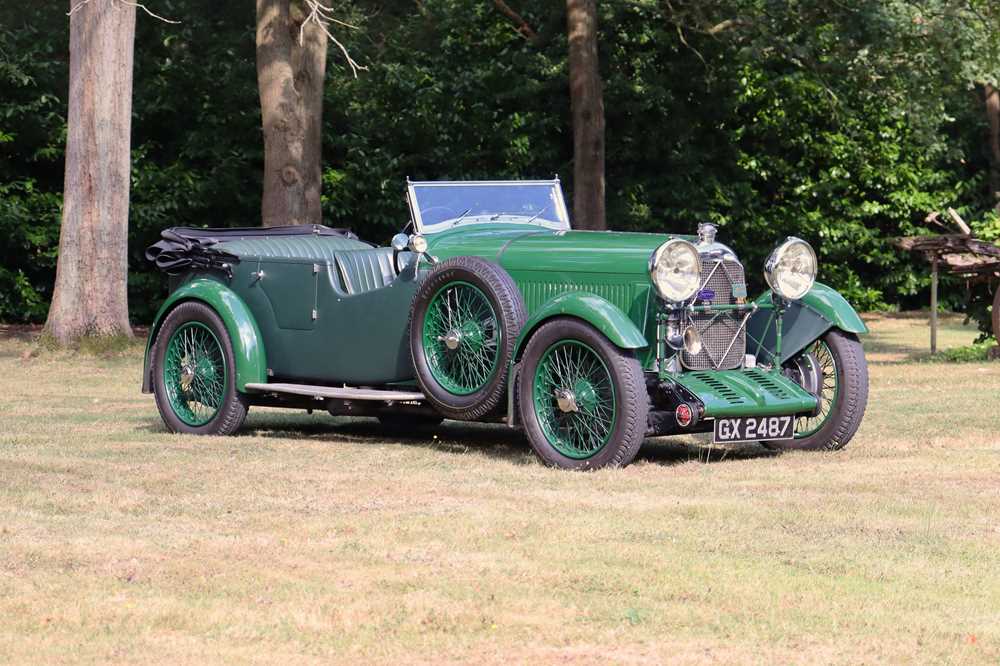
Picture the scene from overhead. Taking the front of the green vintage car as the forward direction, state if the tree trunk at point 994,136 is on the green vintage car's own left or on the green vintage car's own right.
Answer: on the green vintage car's own left

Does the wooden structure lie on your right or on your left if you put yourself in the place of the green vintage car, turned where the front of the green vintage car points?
on your left

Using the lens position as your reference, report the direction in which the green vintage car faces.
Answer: facing the viewer and to the right of the viewer
